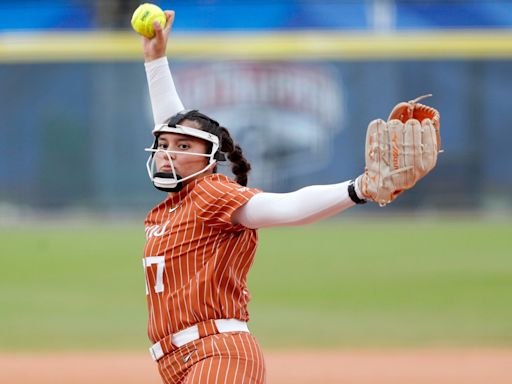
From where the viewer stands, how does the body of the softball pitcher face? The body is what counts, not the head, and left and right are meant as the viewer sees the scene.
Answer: facing the viewer and to the left of the viewer
